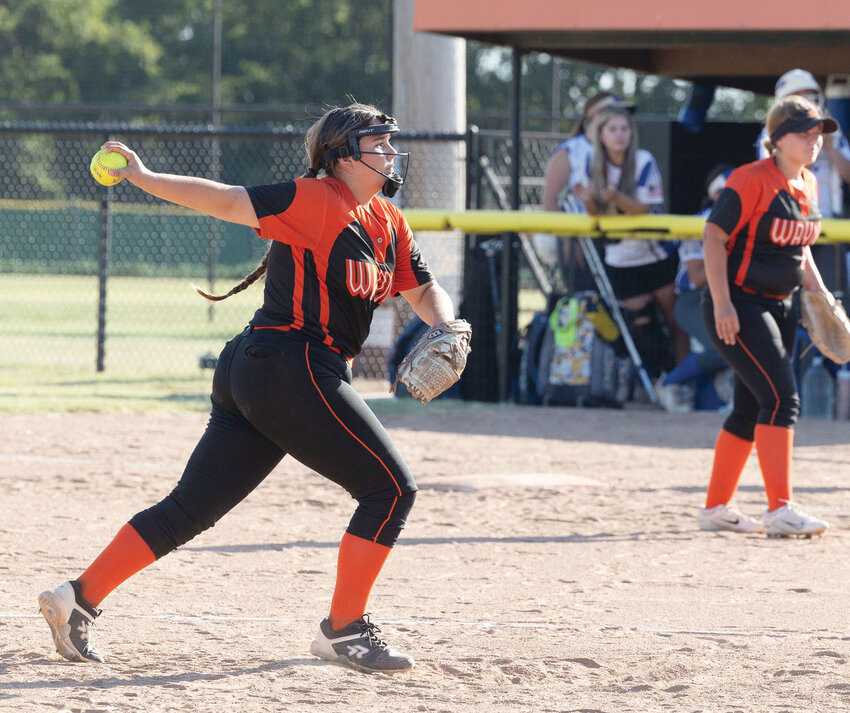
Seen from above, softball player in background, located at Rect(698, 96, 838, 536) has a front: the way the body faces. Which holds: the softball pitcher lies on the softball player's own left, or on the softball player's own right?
on the softball player's own right

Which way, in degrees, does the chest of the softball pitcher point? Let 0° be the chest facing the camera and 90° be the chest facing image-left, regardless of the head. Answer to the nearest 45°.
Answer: approximately 270°

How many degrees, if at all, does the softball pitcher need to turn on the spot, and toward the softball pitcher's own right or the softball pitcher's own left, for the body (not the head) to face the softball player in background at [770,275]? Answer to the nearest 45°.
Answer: approximately 45° to the softball pitcher's own left

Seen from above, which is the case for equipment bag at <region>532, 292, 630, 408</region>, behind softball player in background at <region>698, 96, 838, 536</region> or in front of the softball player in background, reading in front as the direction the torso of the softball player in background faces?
behind

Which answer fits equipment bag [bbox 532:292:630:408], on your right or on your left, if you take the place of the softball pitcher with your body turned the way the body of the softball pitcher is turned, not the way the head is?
on your left

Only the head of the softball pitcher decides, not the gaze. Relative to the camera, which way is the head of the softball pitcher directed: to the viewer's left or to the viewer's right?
to the viewer's right

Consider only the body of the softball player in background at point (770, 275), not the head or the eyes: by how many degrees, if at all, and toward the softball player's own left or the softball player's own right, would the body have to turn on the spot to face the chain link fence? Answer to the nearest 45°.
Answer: approximately 180°

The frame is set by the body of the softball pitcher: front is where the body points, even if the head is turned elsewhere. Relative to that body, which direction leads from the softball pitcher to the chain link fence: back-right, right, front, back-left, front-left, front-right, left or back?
left
